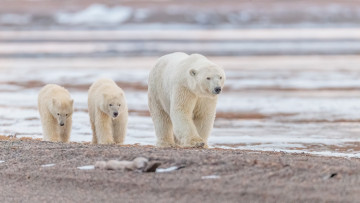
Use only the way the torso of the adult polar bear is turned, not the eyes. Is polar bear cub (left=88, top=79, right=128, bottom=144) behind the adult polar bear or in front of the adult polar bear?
behind

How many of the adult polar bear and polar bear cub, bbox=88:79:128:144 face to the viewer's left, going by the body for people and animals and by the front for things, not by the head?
0

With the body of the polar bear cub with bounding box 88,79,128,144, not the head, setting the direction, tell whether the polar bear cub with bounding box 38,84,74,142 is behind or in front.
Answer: behind

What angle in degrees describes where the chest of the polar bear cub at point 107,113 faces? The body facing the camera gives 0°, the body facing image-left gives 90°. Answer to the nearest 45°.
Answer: approximately 315°

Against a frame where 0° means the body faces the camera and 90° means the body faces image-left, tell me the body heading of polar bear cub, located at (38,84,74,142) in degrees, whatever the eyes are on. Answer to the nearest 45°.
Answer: approximately 315°

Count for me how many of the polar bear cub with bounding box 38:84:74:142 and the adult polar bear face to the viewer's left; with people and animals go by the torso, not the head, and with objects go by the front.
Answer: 0

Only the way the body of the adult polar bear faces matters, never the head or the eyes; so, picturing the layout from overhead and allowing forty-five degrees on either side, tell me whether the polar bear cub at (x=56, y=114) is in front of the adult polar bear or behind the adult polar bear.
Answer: behind
